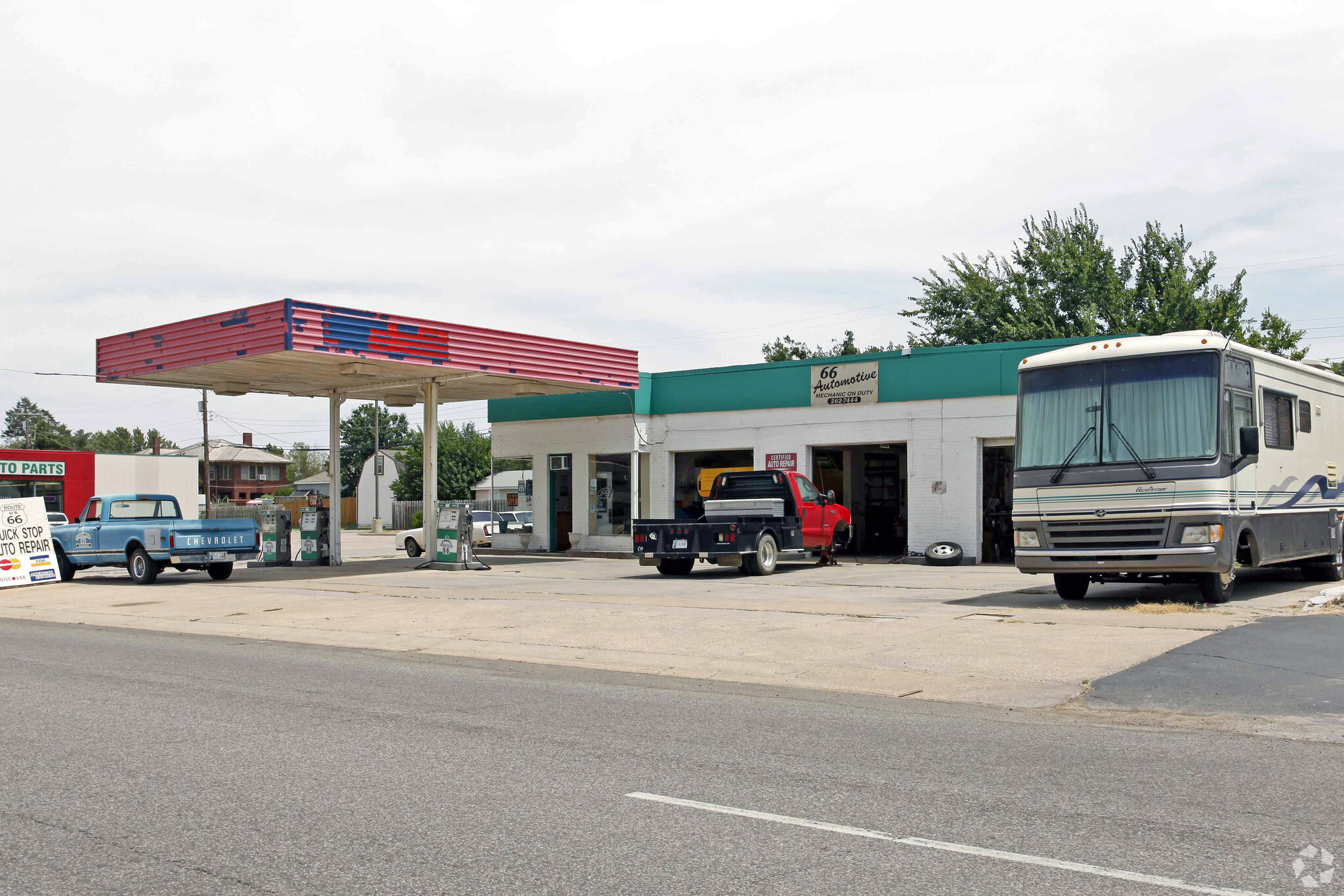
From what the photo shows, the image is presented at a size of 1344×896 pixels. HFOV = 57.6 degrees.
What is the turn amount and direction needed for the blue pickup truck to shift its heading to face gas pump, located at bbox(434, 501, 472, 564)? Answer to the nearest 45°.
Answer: approximately 135° to its right

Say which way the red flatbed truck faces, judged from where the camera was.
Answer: facing away from the viewer and to the right of the viewer

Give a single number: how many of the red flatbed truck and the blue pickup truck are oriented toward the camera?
0

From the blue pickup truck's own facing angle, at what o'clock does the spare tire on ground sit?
The spare tire on ground is roughly at 5 o'clock from the blue pickup truck.

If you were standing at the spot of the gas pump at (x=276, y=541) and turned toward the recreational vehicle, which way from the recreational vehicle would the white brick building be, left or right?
left

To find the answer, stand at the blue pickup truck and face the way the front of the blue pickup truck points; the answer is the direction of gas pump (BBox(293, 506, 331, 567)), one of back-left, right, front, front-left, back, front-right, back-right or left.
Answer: right

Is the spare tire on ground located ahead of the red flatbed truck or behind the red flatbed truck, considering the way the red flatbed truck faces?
ahead

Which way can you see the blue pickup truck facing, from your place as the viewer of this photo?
facing away from the viewer and to the left of the viewer

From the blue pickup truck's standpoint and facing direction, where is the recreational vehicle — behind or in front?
behind

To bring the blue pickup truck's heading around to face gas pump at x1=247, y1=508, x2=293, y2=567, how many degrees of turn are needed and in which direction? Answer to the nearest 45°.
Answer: approximately 90° to its right

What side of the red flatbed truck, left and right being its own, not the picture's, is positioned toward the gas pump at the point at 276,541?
left

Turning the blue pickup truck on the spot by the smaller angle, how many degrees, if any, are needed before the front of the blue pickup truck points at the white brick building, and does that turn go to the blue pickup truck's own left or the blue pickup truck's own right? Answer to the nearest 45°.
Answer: approximately 135° to the blue pickup truck's own right
